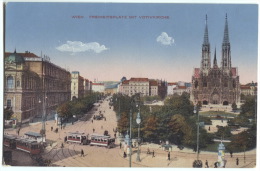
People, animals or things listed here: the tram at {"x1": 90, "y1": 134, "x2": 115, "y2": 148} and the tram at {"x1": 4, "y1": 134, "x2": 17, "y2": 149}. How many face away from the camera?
0

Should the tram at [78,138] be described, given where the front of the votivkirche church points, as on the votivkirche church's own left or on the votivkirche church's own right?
on the votivkirche church's own right

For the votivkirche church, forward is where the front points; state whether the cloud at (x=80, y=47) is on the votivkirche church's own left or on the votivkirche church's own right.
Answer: on the votivkirche church's own right

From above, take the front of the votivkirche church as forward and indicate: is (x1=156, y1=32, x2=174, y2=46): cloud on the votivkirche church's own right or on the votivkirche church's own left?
on the votivkirche church's own right

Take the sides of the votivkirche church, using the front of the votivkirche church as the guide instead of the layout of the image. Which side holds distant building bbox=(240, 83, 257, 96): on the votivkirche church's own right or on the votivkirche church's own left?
on the votivkirche church's own left
